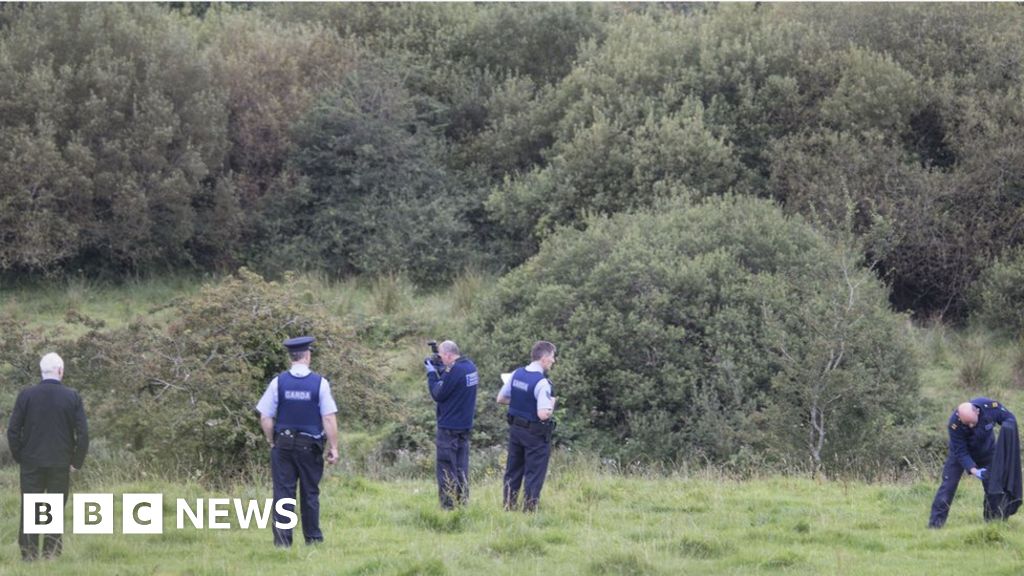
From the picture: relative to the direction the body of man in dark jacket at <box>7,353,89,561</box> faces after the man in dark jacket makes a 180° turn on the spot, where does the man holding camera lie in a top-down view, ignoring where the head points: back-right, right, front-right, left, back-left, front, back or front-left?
left

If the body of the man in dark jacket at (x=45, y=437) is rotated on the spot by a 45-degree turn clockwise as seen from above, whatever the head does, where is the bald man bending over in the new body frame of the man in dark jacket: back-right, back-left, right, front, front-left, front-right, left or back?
front-right

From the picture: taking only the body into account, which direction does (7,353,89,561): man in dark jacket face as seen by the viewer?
away from the camera

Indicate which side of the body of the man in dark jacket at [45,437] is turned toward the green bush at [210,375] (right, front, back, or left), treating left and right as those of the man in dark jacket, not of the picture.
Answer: front

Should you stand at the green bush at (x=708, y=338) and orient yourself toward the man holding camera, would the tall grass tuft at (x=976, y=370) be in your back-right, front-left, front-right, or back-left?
back-left

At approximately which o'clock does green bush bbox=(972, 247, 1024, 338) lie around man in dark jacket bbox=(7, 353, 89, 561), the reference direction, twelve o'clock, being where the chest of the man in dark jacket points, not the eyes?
The green bush is roughly at 2 o'clock from the man in dark jacket.

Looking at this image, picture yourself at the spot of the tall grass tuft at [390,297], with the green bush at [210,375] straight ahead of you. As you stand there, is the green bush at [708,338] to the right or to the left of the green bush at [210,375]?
left

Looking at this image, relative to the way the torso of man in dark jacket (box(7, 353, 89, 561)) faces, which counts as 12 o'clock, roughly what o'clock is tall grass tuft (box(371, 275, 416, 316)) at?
The tall grass tuft is roughly at 1 o'clock from the man in dark jacket.

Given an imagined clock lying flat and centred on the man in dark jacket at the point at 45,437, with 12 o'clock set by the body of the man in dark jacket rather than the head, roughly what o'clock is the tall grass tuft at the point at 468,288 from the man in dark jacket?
The tall grass tuft is roughly at 1 o'clock from the man in dark jacket.

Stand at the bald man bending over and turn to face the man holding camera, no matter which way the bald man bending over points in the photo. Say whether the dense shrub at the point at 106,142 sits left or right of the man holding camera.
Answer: right

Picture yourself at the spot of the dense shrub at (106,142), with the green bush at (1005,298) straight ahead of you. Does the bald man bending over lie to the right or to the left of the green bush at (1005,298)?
right
